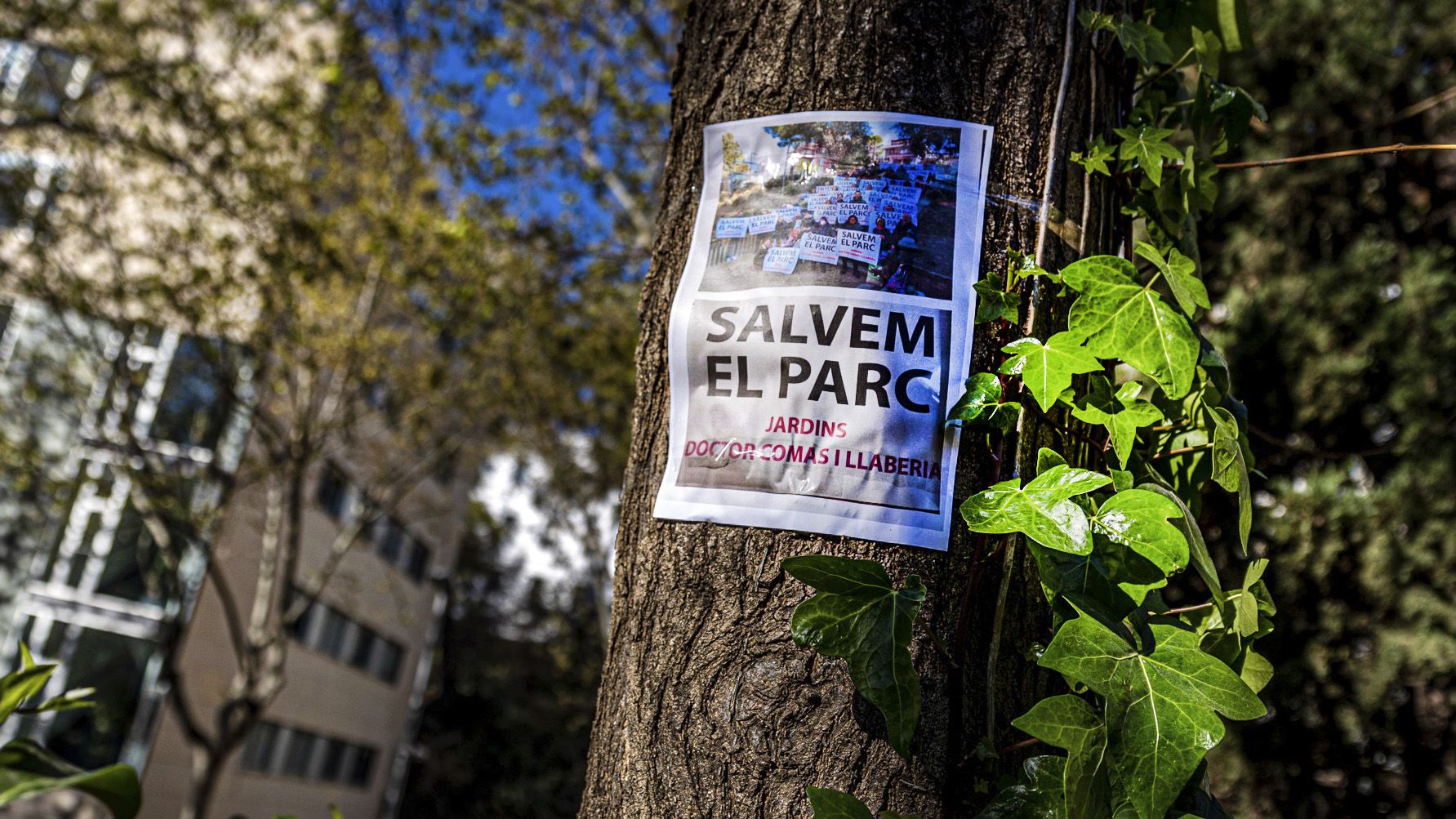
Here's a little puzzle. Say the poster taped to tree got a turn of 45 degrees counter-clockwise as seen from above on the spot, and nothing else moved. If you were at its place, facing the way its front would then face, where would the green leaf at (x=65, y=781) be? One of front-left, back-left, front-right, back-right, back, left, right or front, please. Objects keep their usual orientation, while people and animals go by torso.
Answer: back-right

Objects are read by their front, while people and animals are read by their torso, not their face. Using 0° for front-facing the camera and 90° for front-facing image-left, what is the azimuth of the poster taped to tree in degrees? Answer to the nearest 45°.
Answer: approximately 0°

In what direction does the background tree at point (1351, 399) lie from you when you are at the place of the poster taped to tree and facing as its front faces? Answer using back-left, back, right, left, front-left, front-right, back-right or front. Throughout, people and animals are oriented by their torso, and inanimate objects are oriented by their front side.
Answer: back-left

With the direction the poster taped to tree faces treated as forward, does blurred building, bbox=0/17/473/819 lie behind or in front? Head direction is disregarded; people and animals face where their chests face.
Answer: behind

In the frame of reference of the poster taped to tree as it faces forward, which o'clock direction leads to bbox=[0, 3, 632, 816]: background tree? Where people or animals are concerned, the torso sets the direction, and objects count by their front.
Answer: The background tree is roughly at 5 o'clock from the poster taped to tree.
